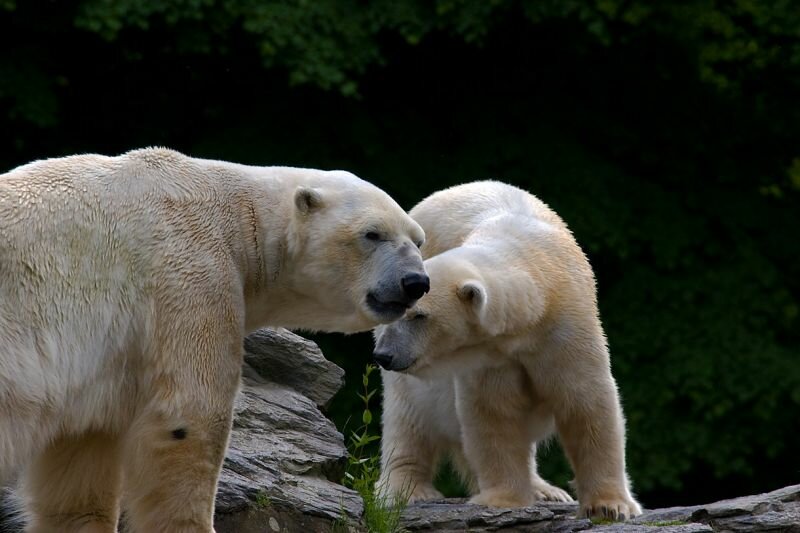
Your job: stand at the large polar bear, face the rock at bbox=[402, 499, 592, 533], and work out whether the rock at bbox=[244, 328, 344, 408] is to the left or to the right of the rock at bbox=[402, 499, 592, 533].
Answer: left

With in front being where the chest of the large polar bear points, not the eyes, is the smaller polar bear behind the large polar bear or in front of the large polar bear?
in front

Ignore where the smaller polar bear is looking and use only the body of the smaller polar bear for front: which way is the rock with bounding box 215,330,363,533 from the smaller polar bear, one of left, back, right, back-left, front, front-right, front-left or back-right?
right

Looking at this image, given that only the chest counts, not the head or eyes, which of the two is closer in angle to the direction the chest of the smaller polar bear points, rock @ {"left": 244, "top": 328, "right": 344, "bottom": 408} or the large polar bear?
the large polar bear

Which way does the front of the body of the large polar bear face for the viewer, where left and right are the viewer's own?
facing to the right of the viewer

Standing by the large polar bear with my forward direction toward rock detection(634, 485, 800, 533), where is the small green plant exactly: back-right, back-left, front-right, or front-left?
front-left
